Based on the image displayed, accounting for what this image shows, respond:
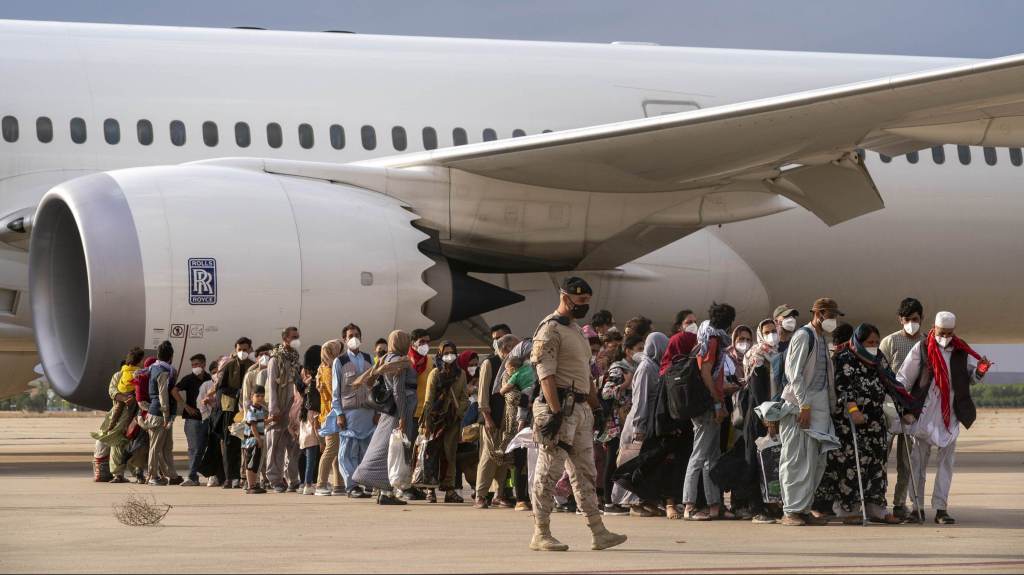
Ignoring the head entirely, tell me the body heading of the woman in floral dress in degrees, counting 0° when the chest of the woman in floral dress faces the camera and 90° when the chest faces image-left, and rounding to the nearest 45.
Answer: approximately 315°

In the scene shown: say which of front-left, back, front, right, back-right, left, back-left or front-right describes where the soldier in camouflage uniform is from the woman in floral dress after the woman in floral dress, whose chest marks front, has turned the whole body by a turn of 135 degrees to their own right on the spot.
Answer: front-left
